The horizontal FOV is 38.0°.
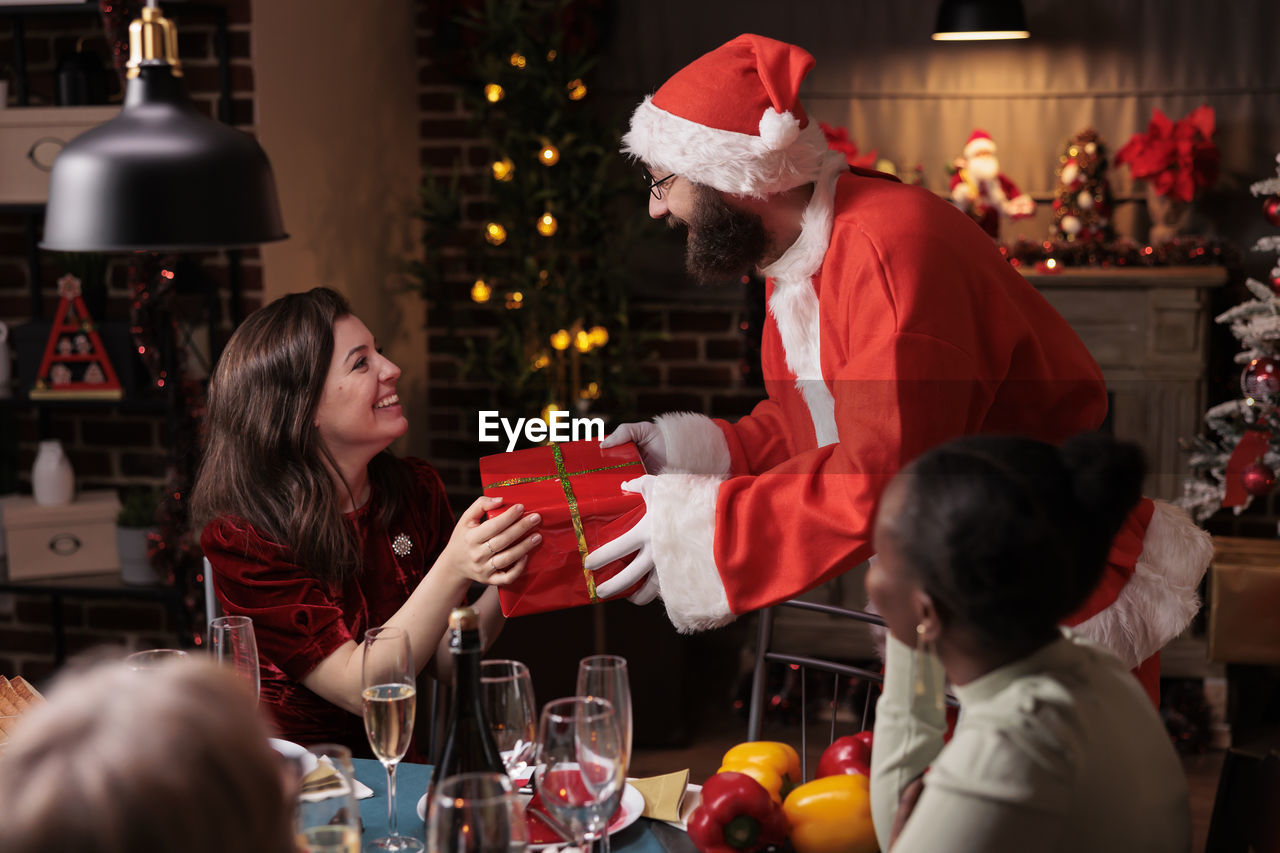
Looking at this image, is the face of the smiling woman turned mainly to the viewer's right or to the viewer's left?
to the viewer's right

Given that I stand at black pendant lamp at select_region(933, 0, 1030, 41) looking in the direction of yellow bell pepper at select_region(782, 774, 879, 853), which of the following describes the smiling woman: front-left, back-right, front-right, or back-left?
front-right

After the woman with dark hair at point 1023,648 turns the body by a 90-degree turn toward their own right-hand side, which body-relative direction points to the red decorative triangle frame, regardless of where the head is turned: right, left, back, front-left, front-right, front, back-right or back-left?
left

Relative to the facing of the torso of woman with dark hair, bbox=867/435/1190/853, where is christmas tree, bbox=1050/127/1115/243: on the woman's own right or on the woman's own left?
on the woman's own right

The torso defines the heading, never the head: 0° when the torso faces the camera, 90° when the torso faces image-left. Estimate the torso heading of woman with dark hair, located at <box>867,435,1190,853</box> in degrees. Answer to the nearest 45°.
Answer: approximately 135°

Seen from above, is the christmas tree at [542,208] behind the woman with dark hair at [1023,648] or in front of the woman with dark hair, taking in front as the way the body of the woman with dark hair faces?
in front

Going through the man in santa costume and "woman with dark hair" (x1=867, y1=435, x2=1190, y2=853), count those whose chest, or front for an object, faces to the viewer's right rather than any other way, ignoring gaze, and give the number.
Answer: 0

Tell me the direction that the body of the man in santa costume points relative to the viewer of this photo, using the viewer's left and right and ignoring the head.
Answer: facing to the left of the viewer

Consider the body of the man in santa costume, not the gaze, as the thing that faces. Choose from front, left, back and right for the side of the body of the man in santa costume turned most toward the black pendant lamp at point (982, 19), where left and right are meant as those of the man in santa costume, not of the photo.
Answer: right

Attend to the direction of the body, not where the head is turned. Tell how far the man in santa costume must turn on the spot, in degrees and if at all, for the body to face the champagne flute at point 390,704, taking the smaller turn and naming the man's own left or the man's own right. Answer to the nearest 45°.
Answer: approximately 45° to the man's own left

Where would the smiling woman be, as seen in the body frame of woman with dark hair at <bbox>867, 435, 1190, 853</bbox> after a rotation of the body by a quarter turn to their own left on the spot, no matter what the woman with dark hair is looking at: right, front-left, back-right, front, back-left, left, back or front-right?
right

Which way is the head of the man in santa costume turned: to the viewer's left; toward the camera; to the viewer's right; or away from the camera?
to the viewer's left
